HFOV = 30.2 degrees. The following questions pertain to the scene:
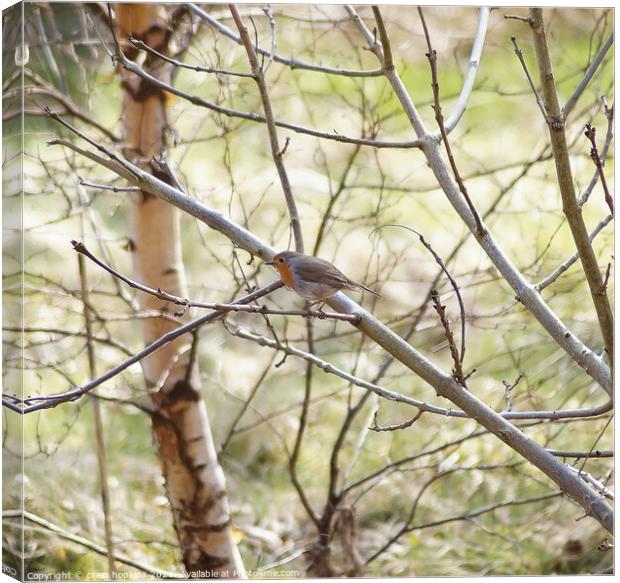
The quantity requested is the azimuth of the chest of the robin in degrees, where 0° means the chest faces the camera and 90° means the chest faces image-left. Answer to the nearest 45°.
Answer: approximately 90°

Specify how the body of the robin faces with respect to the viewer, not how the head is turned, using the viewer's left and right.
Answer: facing to the left of the viewer
